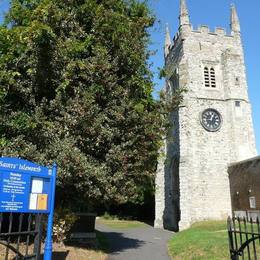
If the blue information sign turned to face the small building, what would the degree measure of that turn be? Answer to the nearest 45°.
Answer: approximately 135° to its left

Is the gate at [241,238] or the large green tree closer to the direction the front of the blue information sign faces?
the gate

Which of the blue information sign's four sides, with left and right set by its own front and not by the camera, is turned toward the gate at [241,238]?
left

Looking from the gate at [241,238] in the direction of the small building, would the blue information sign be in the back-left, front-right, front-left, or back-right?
back-left

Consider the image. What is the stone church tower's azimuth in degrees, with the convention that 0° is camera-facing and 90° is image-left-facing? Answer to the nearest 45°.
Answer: approximately 0°

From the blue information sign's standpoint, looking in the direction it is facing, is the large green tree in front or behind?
behind

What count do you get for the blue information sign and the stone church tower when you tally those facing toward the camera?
2

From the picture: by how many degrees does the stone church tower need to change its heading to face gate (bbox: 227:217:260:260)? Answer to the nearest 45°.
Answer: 0° — it already faces it

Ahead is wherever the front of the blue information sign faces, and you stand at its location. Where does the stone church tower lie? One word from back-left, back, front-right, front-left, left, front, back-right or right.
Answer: back-left

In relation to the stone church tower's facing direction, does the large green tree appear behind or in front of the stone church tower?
in front
